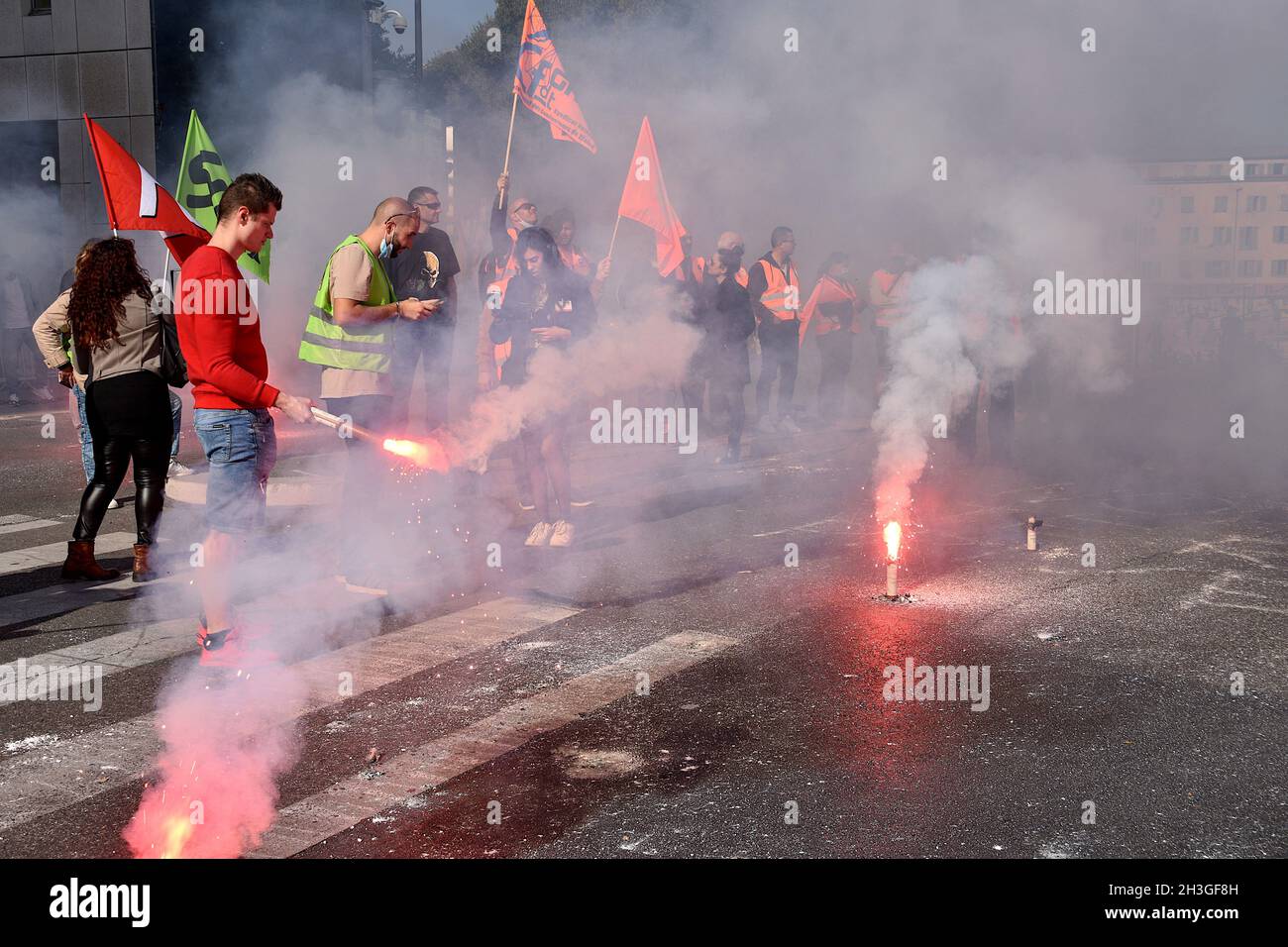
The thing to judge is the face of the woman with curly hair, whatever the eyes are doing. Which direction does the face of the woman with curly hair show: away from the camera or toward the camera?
away from the camera

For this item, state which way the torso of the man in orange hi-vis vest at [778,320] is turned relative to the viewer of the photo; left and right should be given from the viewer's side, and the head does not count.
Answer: facing the viewer and to the right of the viewer

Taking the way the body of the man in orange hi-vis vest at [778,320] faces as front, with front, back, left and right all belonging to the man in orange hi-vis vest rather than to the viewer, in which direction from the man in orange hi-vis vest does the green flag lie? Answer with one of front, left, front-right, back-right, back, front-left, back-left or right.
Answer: right

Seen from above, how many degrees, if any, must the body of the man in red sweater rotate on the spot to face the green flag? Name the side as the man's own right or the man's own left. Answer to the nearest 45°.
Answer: approximately 90° to the man's own left

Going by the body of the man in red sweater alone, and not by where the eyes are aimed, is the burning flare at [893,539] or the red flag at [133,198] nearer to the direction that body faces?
the burning flare

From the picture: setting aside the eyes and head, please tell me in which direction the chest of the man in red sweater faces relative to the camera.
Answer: to the viewer's right

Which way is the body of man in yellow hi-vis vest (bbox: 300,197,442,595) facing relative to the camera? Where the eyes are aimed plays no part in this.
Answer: to the viewer's right

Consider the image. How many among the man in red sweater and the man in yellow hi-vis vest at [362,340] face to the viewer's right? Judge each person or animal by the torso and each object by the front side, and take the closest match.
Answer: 2

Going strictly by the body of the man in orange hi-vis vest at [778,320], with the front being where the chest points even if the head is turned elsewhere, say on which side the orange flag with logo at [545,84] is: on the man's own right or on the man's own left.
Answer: on the man's own right

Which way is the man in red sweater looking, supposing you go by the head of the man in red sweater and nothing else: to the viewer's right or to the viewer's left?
to the viewer's right

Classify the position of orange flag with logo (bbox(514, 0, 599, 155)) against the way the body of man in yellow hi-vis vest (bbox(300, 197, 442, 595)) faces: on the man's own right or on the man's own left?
on the man's own left
